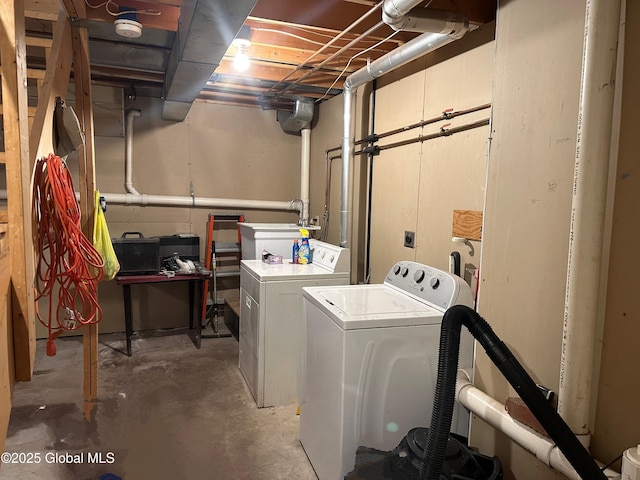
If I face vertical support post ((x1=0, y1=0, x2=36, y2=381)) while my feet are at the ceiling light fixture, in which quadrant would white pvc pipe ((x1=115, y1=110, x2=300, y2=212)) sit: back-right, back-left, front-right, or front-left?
back-right

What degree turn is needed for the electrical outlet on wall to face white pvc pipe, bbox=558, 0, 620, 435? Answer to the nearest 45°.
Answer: approximately 45° to its left

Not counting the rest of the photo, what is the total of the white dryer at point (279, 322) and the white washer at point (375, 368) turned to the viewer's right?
0

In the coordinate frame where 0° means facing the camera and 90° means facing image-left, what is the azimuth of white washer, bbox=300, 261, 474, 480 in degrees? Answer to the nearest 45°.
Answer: approximately 45°

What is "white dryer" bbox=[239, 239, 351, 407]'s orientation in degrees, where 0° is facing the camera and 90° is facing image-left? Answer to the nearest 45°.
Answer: approximately 90°

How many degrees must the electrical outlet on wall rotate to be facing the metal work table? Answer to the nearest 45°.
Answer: approximately 45° to its right

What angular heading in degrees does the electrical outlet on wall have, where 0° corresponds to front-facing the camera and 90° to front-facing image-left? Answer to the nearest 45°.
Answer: approximately 45°

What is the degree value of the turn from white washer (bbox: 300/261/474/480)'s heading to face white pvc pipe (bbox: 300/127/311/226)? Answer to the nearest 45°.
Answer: approximately 135° to its right

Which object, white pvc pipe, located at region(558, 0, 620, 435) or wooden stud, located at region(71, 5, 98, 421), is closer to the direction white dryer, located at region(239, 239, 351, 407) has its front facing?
the wooden stud

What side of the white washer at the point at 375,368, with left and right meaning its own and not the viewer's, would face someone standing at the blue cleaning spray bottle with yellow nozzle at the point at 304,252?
right
